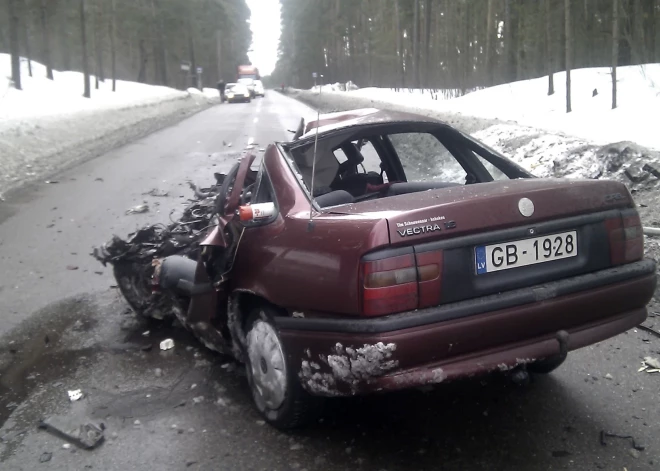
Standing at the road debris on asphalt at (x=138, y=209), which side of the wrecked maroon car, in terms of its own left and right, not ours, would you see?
front

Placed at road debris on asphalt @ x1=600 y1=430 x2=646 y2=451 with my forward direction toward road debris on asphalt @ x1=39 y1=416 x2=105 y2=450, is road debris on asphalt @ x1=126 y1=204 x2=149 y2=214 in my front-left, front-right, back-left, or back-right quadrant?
front-right

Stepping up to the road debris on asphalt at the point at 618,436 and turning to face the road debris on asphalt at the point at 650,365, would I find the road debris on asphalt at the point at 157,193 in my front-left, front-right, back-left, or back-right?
front-left

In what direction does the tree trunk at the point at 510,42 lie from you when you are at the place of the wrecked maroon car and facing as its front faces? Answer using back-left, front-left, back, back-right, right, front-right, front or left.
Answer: front-right

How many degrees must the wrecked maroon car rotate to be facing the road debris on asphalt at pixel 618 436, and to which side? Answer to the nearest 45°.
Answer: approximately 135° to its right

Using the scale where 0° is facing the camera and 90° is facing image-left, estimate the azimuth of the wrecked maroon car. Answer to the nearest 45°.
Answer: approximately 135°

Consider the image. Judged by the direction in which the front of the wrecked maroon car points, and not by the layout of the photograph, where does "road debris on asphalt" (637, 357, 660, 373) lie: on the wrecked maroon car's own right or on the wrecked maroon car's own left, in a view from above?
on the wrecked maroon car's own right

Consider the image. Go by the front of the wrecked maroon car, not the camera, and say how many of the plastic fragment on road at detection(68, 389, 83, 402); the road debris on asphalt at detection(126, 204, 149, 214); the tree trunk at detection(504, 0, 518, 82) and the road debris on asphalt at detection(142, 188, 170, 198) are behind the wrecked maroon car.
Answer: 0

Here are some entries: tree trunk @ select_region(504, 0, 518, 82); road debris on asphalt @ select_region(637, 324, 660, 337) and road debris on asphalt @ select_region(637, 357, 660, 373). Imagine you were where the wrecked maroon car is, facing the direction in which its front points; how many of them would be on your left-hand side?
0

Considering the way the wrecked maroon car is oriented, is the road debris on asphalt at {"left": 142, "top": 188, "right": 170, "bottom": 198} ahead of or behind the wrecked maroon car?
ahead

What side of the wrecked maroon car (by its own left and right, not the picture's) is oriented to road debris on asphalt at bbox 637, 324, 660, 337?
right

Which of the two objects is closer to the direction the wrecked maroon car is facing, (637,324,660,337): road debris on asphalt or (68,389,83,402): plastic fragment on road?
the plastic fragment on road

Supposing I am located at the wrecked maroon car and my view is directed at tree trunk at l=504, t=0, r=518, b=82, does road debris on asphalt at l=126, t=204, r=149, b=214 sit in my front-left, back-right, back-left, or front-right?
front-left
